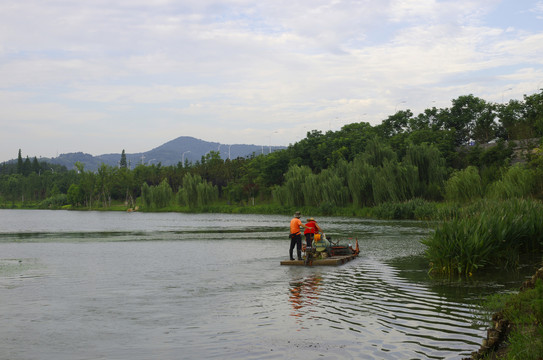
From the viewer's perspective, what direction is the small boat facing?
to the viewer's right

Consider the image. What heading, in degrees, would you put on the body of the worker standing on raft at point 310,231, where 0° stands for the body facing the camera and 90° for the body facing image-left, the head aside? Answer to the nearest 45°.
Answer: approximately 225°

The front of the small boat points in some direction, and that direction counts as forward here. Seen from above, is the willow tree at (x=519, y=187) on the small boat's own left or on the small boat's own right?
on the small boat's own left

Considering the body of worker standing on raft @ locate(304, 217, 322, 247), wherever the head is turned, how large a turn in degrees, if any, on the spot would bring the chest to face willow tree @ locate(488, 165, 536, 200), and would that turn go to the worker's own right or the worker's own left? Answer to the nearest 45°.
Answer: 0° — they already face it
